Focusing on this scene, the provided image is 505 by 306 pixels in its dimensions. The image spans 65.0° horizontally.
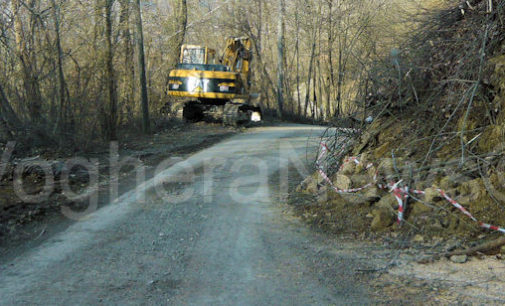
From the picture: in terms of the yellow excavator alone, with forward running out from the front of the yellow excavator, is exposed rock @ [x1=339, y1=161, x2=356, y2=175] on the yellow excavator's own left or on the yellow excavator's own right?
on the yellow excavator's own right

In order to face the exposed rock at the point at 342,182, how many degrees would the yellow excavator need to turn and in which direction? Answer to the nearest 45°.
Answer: approximately 135° to its right

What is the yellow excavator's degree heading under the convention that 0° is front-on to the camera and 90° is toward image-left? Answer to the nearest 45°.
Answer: approximately 225°

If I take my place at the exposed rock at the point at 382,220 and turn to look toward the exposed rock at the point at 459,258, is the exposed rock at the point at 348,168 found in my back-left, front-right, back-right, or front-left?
back-left

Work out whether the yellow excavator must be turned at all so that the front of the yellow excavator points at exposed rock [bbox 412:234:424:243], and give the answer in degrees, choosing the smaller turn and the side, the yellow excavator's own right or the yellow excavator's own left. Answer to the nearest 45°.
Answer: approximately 135° to the yellow excavator's own right

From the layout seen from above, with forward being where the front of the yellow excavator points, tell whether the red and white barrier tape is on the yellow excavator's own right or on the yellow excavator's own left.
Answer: on the yellow excavator's own right

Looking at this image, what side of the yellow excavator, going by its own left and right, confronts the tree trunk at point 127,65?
left

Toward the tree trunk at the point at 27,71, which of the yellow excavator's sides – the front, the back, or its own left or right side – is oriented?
left
